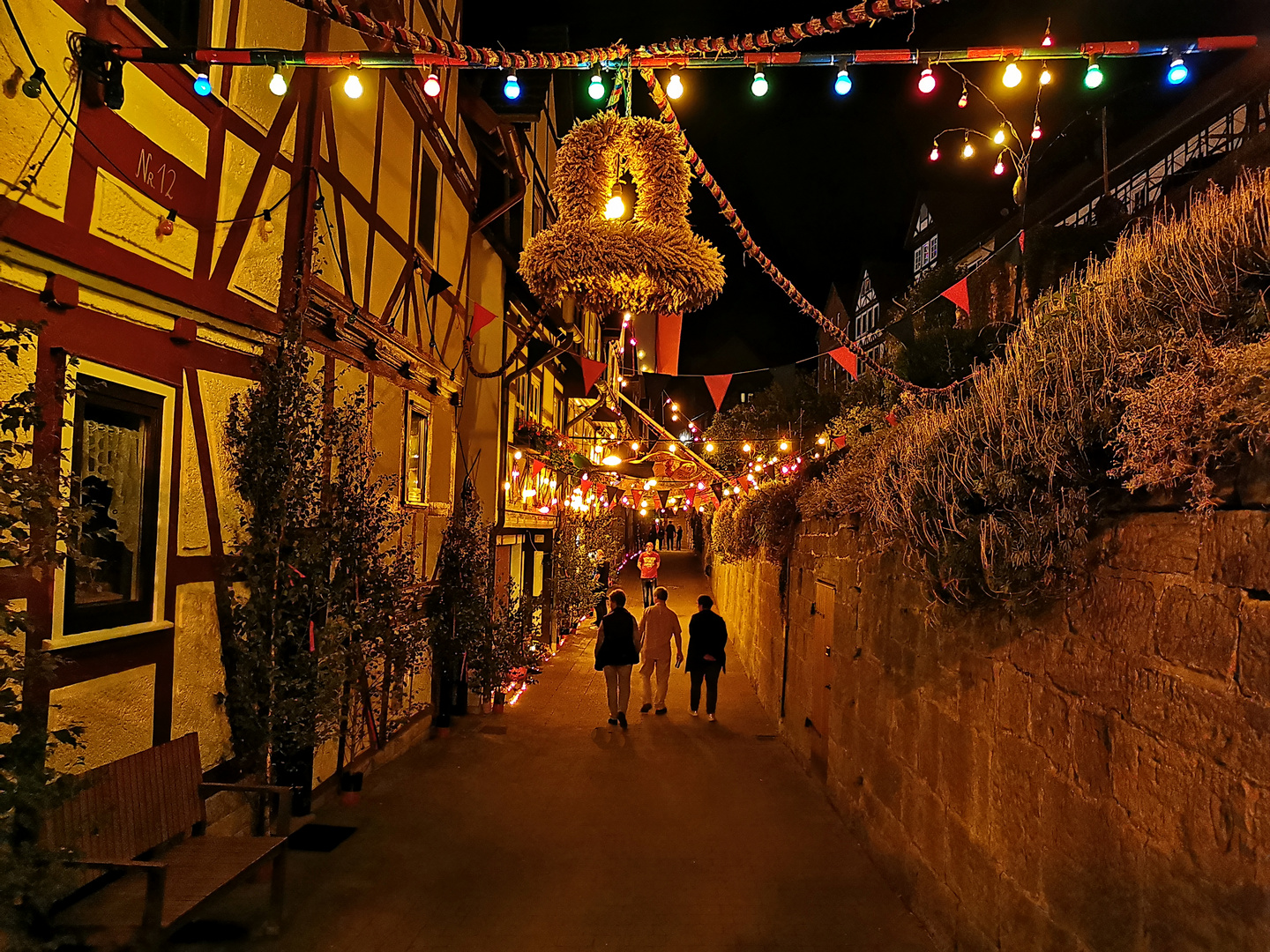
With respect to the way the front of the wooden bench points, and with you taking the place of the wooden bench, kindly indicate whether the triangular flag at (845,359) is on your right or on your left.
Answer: on your left

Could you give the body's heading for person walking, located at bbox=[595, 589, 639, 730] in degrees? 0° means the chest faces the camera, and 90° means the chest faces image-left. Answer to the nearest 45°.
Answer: approximately 180°

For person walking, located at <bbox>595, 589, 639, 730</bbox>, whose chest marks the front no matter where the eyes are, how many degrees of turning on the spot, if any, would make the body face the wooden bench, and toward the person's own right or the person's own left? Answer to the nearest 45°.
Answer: approximately 180°

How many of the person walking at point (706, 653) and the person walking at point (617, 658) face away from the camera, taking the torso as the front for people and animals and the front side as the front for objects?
2

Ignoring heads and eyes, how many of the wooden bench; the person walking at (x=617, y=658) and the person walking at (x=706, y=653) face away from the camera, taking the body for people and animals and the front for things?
2

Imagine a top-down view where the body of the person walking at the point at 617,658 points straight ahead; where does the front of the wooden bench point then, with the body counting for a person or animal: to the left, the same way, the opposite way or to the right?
to the right

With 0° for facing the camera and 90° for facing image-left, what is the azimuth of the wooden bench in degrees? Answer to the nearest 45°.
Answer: approximately 315°

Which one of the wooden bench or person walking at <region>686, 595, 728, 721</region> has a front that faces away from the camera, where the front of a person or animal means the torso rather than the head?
the person walking

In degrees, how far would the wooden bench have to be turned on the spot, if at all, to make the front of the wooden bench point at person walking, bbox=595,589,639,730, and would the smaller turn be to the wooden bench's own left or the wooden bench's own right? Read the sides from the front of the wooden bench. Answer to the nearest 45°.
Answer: approximately 90° to the wooden bench's own left

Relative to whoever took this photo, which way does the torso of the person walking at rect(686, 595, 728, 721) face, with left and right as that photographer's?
facing away from the viewer
